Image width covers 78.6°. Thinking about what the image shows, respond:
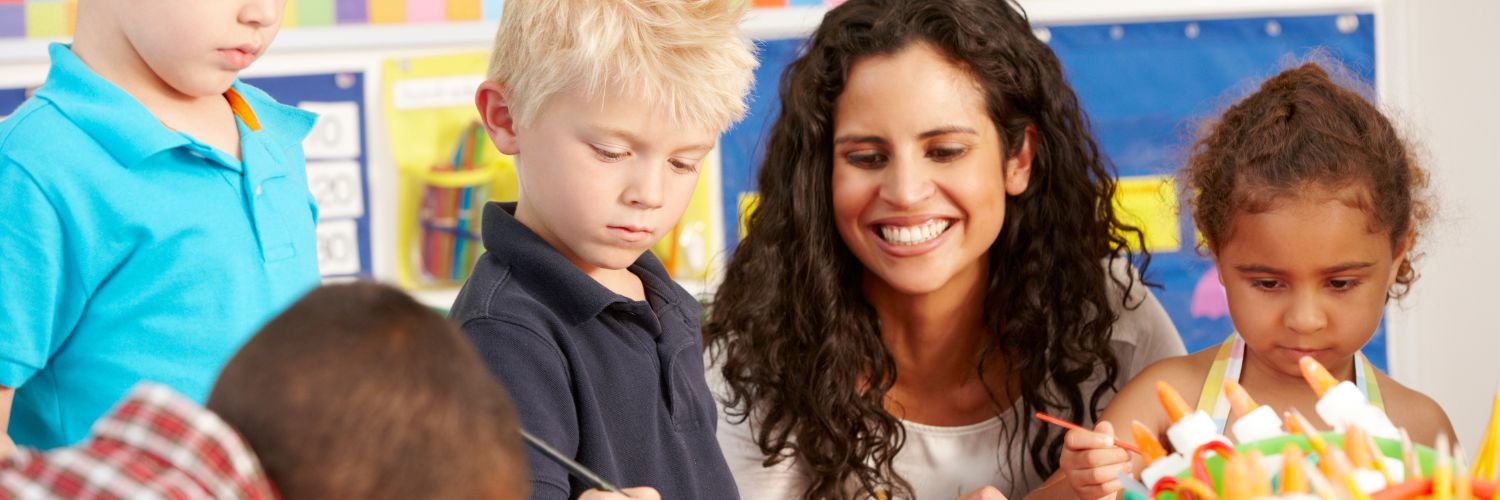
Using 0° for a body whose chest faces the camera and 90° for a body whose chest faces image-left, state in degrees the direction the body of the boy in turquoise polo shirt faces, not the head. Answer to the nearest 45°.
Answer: approximately 315°

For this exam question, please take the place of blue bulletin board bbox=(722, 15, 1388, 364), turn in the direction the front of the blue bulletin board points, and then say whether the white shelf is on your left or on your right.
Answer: on your right

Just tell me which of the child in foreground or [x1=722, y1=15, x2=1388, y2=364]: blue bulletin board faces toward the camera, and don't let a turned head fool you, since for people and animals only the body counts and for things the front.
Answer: the blue bulletin board

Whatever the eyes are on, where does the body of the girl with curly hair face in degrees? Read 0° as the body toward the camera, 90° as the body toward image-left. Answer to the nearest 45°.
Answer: approximately 0°

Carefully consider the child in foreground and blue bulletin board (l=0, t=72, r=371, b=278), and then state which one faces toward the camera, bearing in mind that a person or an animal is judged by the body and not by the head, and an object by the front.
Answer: the blue bulletin board

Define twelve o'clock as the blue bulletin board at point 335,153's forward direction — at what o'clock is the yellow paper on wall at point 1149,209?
The yellow paper on wall is roughly at 10 o'clock from the blue bulletin board.

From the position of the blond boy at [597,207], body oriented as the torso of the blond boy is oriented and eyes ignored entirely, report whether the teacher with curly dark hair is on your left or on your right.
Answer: on your left

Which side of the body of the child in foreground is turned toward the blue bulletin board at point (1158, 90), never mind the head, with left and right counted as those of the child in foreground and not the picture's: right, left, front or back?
front

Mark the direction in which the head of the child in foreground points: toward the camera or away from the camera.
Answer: away from the camera

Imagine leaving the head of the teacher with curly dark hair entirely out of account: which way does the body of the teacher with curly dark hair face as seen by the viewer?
toward the camera

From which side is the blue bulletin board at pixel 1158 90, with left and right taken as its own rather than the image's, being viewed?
front

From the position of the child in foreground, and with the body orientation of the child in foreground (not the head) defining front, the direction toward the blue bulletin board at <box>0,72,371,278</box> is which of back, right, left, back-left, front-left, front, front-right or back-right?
front-left

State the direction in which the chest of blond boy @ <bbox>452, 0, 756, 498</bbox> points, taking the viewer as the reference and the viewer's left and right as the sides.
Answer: facing the viewer and to the right of the viewer

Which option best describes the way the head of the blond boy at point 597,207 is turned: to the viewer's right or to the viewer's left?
to the viewer's right
